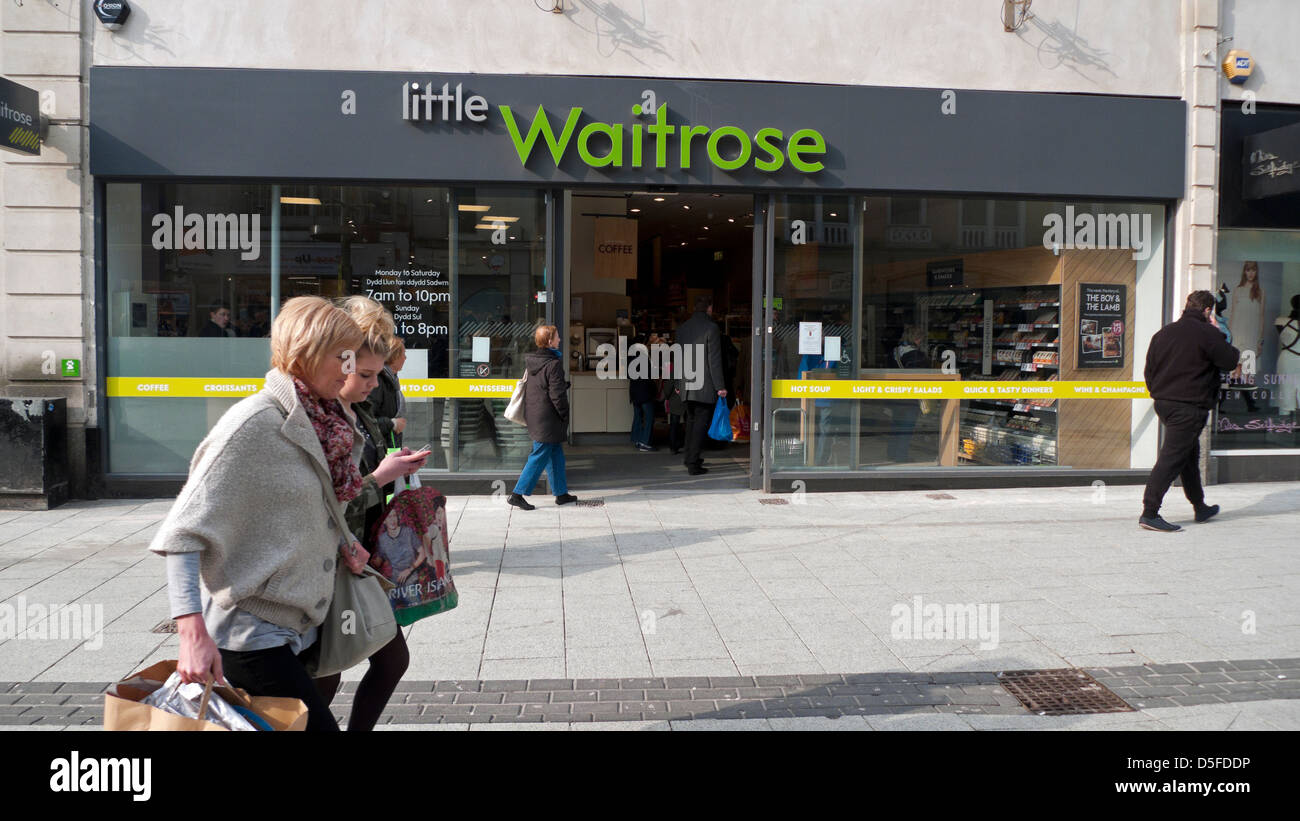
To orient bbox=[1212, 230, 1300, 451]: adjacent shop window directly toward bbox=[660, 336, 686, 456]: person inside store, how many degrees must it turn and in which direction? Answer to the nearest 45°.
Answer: approximately 90° to its right

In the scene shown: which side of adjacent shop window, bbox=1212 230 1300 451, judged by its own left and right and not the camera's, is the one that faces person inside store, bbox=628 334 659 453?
right

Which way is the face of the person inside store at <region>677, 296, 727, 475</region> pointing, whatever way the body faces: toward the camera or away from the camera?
away from the camera

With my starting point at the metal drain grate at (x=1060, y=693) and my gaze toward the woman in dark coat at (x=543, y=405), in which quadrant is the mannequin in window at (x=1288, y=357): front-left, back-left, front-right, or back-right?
front-right

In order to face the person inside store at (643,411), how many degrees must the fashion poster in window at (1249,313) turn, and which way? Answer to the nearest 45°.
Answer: approximately 90° to its right

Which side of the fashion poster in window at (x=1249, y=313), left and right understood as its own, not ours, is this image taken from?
front

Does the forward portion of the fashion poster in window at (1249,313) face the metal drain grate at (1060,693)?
yes

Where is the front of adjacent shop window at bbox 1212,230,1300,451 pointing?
toward the camera

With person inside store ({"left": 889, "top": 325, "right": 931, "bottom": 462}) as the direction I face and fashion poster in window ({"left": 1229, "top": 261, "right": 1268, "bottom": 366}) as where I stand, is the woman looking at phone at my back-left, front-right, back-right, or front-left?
front-left

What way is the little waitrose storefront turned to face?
toward the camera
